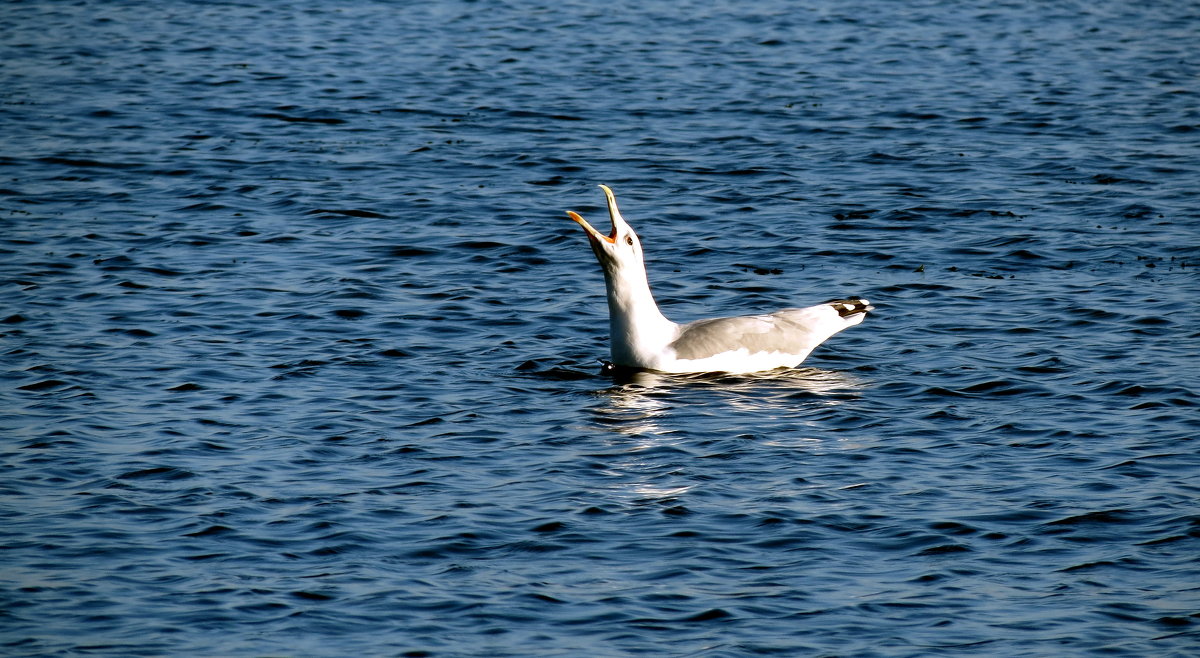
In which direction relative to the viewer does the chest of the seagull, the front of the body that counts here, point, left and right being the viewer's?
facing to the left of the viewer
